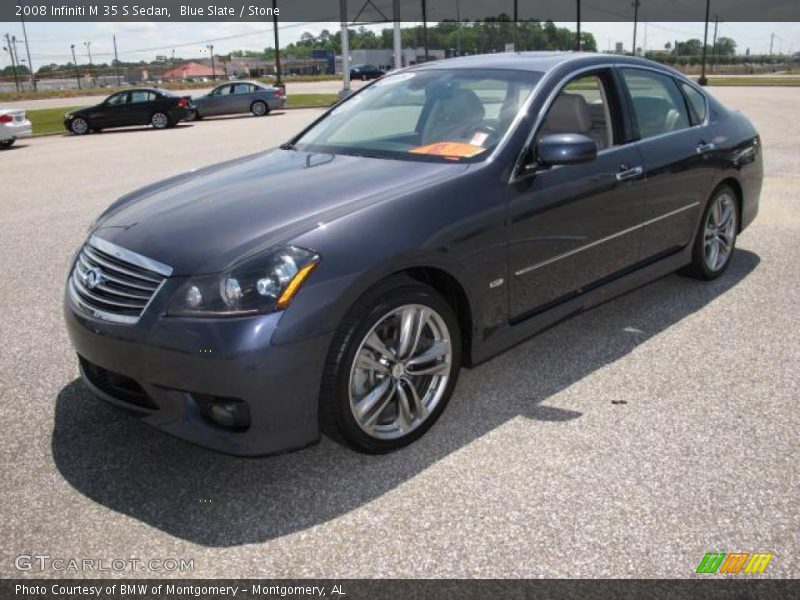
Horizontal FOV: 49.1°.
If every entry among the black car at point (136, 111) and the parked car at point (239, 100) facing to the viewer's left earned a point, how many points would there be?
2

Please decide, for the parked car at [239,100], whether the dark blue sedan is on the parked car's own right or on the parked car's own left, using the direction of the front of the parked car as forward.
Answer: on the parked car's own left

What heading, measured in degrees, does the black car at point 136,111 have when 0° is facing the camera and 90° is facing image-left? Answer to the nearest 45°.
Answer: approximately 90°

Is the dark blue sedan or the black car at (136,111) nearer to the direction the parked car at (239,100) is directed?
the black car

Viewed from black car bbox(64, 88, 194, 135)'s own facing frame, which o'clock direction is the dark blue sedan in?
The dark blue sedan is roughly at 9 o'clock from the black car.

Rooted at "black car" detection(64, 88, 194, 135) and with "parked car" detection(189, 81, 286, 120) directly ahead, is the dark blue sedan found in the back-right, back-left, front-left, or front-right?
back-right

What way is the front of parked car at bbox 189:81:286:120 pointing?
to the viewer's left

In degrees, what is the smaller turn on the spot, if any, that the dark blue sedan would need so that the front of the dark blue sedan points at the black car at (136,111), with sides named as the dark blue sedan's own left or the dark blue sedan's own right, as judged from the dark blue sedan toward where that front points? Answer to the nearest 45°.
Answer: approximately 135° to the dark blue sedan's own right

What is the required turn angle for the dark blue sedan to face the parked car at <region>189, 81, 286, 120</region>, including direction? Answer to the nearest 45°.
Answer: approximately 135° to its right

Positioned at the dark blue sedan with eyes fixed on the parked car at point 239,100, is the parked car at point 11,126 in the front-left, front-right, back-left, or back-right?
front-left

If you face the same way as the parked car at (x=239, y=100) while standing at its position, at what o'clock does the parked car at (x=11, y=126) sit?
the parked car at (x=11, y=126) is roughly at 10 o'clock from the parked car at (x=239, y=100).

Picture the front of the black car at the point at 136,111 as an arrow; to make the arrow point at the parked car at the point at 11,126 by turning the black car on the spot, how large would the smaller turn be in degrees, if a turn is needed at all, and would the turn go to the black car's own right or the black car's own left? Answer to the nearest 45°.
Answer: approximately 45° to the black car's own left

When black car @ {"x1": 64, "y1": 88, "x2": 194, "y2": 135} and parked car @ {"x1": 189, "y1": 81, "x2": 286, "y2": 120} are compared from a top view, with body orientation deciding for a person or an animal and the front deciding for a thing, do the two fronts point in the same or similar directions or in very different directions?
same or similar directions

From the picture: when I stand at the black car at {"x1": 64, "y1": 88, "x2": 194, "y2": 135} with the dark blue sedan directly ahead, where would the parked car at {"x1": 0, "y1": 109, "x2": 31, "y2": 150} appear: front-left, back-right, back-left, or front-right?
front-right
